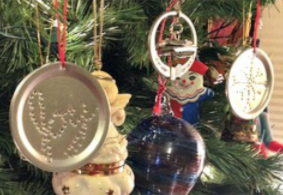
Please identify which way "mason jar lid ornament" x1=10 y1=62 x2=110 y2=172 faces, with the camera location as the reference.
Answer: facing the viewer
